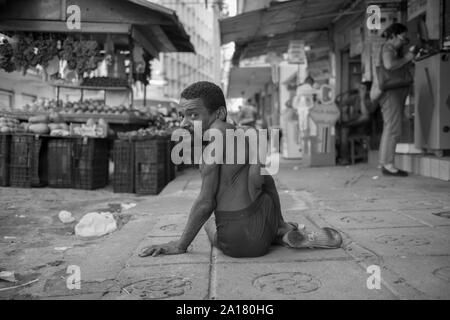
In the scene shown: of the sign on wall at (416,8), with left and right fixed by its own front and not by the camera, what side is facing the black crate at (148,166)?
front

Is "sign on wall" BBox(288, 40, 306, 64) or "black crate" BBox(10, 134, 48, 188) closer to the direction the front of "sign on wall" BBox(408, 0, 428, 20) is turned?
the black crate

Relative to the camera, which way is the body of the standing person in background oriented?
to the viewer's right

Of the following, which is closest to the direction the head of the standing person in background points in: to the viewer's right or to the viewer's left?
to the viewer's right

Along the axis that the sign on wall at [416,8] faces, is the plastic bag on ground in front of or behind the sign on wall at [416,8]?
in front

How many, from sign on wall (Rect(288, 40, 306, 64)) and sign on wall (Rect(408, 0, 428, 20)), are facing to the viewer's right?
0

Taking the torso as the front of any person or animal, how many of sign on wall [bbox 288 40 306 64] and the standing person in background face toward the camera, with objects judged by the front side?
1

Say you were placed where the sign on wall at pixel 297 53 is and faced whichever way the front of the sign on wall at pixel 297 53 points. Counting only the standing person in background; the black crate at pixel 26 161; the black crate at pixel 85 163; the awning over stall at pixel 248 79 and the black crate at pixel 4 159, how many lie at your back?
1

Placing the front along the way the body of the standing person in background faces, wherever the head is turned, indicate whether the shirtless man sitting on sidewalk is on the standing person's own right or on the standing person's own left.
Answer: on the standing person's own right

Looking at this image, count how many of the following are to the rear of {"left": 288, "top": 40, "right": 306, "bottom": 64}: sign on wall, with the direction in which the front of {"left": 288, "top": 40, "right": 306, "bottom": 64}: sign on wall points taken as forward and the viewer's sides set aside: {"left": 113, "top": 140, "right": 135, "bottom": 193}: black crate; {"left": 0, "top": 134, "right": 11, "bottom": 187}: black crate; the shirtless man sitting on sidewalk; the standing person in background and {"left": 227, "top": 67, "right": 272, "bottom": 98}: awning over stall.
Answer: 1

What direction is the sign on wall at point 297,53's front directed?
toward the camera

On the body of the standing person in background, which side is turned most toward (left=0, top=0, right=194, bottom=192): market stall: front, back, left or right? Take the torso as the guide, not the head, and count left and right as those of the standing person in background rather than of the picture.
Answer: back
